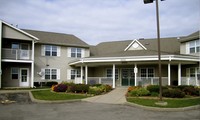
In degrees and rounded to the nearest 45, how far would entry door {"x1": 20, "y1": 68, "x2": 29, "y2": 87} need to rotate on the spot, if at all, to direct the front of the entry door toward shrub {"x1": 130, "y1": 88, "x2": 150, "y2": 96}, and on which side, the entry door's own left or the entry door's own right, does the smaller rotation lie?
approximately 45° to the entry door's own left

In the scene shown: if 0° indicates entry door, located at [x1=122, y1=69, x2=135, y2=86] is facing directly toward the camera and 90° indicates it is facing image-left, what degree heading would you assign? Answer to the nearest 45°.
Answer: approximately 0°

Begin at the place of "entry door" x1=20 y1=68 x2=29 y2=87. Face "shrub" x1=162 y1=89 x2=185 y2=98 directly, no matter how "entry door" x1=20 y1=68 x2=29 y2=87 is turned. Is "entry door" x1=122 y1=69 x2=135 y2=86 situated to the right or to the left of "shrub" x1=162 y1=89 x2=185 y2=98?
left

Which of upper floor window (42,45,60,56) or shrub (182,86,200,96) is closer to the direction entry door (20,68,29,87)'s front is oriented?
the shrub

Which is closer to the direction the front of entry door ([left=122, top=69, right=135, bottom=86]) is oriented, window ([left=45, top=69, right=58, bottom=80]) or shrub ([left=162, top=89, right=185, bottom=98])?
the shrub

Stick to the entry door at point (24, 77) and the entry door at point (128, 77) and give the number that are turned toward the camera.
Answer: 2

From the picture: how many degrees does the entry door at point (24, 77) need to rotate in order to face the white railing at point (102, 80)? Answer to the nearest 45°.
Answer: approximately 45° to its left

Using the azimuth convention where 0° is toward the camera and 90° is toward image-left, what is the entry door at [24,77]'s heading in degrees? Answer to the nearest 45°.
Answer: approximately 0°

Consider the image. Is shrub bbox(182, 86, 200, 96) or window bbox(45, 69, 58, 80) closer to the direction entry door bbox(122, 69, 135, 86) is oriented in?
the shrub
